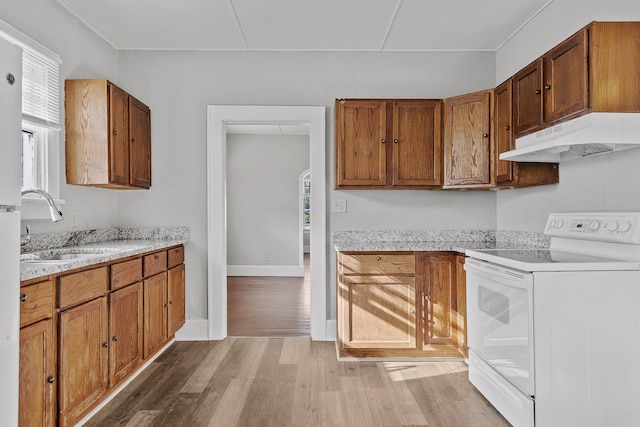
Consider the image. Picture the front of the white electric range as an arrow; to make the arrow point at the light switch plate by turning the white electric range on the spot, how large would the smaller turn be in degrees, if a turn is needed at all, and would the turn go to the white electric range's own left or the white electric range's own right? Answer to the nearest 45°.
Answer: approximately 90° to the white electric range's own right

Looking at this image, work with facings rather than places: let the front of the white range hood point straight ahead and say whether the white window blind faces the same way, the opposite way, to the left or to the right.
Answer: the opposite way

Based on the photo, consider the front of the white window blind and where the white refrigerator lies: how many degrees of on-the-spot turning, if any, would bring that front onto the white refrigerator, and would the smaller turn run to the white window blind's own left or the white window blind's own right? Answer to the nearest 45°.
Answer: approximately 45° to the white window blind's own right

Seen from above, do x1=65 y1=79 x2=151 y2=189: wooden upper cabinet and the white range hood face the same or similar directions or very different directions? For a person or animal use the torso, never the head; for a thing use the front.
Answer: very different directions

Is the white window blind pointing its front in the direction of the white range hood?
yes

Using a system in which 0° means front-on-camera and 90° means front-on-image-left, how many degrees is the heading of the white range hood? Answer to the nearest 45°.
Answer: approximately 45°

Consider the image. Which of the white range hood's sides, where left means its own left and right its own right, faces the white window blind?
front

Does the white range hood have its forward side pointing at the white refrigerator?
yes

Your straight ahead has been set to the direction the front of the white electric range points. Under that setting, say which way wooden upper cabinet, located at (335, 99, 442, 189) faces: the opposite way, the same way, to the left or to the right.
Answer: to the left

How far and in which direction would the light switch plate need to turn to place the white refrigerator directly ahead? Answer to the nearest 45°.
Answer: approximately 45° to its right

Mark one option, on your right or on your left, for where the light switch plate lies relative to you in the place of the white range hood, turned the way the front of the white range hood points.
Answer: on your right

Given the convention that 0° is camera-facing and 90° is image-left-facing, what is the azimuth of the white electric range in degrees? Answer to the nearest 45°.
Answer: approximately 45°

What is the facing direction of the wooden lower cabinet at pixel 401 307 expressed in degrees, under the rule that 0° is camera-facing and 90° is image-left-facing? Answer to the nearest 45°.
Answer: approximately 0°

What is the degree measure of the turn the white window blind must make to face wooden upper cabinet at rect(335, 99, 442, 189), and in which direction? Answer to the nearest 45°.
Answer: approximately 45° to its left

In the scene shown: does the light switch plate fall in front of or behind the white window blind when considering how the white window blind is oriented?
in front

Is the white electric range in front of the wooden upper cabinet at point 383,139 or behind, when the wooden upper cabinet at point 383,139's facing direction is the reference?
in front
